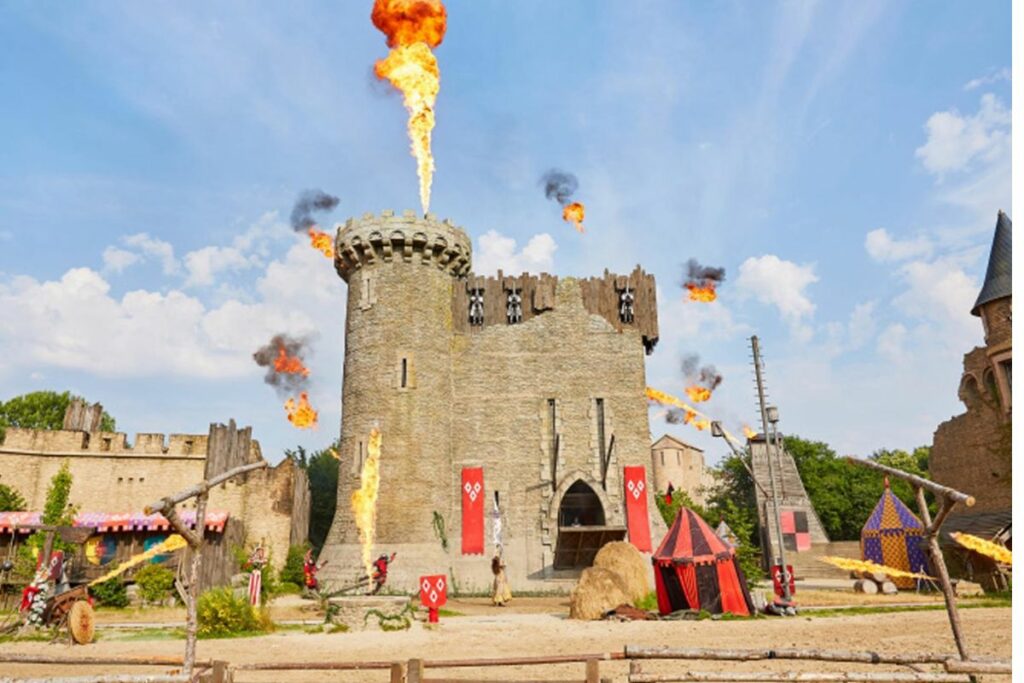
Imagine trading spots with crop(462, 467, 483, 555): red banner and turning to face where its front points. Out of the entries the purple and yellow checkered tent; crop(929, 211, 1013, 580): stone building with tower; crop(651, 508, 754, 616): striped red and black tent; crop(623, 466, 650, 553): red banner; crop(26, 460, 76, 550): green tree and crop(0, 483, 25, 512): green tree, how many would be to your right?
2

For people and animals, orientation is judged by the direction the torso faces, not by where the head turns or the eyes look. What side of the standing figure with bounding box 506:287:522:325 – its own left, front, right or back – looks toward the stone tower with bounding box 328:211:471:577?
right

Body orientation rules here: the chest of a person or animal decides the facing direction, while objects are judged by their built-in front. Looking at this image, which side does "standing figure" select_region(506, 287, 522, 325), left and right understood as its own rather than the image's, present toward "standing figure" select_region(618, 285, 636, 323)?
left

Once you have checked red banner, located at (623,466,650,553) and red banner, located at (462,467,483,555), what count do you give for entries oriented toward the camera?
2

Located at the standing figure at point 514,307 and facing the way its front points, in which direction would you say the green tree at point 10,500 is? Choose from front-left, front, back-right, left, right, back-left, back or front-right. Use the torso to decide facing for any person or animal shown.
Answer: right

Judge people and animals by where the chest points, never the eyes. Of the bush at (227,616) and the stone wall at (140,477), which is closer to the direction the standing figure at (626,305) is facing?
the bush

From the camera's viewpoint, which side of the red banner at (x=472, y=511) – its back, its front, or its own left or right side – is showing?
front

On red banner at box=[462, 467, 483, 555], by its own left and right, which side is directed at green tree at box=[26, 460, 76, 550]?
right

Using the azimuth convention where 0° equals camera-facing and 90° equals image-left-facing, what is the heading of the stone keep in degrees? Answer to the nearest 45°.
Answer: approximately 0°

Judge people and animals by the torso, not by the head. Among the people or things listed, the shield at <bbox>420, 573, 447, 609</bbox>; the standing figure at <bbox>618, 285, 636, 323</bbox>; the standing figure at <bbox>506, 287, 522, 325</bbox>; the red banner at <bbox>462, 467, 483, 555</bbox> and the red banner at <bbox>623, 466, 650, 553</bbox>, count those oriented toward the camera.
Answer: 5

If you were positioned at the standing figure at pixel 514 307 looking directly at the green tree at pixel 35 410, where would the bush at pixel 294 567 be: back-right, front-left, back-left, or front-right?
front-left

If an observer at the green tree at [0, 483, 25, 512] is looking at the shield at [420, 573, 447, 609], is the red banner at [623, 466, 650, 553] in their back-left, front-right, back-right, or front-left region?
front-left

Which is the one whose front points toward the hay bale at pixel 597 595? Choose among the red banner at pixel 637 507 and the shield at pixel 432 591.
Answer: the red banner

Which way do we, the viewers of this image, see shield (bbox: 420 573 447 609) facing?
facing the viewer

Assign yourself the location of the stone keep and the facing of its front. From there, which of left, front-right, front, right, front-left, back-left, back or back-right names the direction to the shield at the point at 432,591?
front

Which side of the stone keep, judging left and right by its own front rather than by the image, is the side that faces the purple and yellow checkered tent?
left
